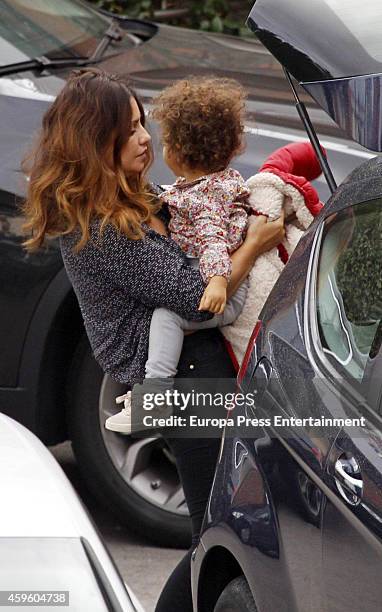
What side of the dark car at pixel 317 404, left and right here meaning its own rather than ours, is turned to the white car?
right

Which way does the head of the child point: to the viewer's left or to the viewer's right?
to the viewer's left

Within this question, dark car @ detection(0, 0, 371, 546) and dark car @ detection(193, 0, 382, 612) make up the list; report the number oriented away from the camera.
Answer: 0

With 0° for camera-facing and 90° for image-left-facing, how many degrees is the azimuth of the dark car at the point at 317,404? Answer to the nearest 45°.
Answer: approximately 315°

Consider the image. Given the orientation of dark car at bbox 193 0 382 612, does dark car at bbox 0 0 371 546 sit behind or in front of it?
behind
